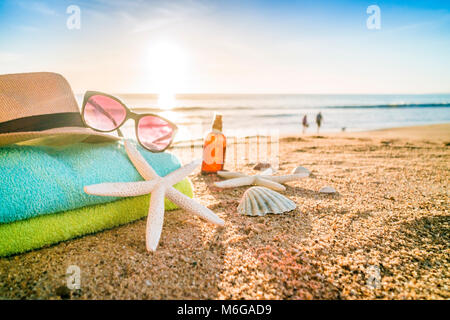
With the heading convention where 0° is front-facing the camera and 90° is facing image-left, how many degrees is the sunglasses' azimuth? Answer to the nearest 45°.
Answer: approximately 0°
